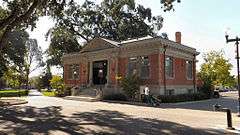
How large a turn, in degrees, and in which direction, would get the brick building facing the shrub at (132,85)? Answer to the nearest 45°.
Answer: approximately 45° to its left

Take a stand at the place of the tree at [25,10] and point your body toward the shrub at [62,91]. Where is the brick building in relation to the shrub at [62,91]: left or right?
right

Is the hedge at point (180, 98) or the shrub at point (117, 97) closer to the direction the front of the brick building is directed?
the shrub

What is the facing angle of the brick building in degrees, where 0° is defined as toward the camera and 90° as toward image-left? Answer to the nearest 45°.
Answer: approximately 45°

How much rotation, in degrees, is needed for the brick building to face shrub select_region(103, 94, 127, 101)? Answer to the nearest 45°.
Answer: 0° — it already faces it

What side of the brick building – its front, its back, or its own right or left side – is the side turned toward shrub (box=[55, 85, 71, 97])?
right

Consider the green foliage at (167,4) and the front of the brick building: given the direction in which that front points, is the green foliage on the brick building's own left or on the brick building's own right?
on the brick building's own left

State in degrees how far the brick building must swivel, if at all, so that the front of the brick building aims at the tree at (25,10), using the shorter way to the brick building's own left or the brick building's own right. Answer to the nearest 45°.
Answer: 0° — it already faces it

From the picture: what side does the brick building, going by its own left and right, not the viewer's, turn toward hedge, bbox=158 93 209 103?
left
